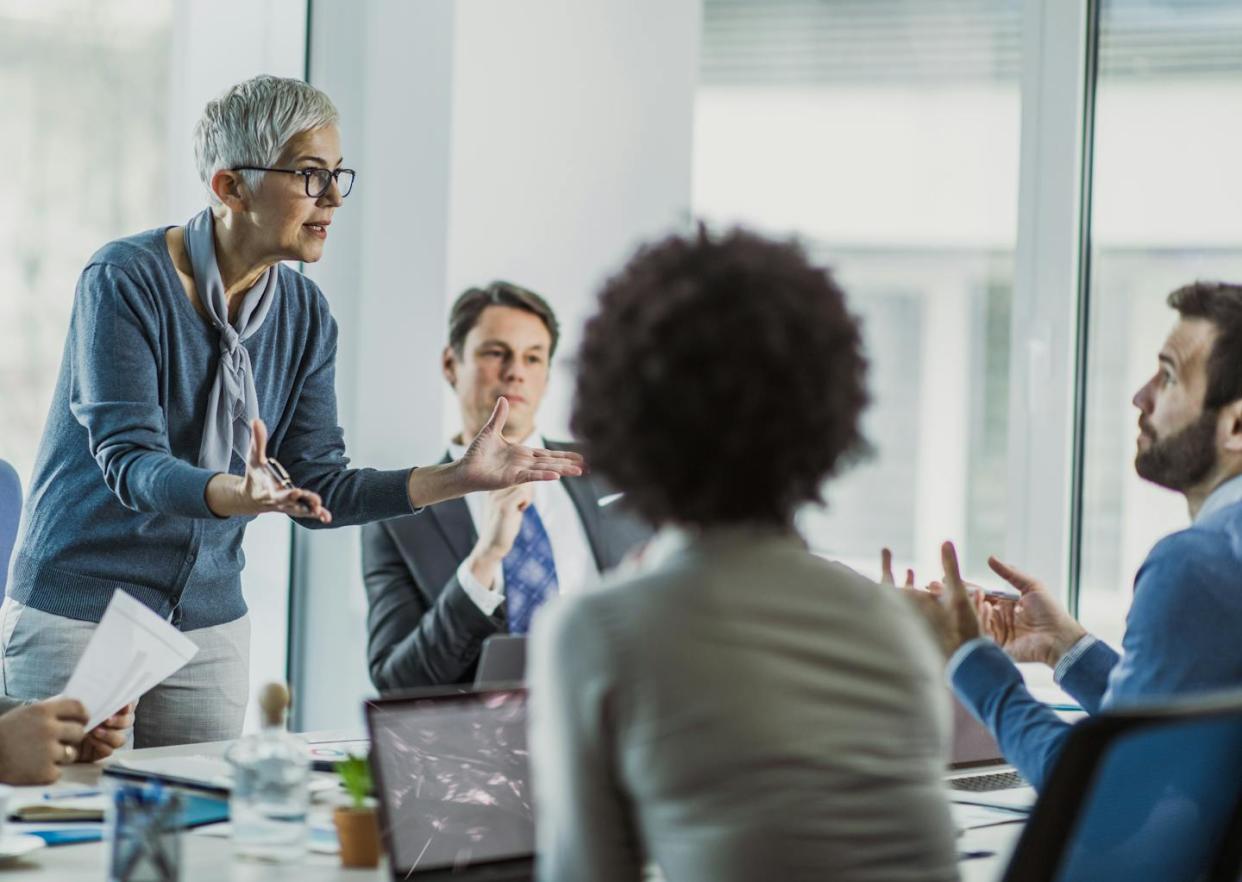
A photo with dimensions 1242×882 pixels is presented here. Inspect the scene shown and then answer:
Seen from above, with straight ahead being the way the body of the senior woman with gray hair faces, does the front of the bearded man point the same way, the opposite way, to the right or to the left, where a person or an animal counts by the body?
the opposite way

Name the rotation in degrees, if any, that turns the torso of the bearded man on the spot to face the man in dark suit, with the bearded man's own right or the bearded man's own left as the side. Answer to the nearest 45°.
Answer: approximately 45° to the bearded man's own right

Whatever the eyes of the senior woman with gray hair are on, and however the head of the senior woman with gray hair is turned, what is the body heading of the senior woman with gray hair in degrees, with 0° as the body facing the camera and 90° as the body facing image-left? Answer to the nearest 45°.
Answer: approximately 315°

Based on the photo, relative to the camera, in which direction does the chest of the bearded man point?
to the viewer's left

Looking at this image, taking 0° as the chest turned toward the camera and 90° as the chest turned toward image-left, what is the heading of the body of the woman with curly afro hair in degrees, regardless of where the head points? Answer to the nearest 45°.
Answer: approximately 180°
